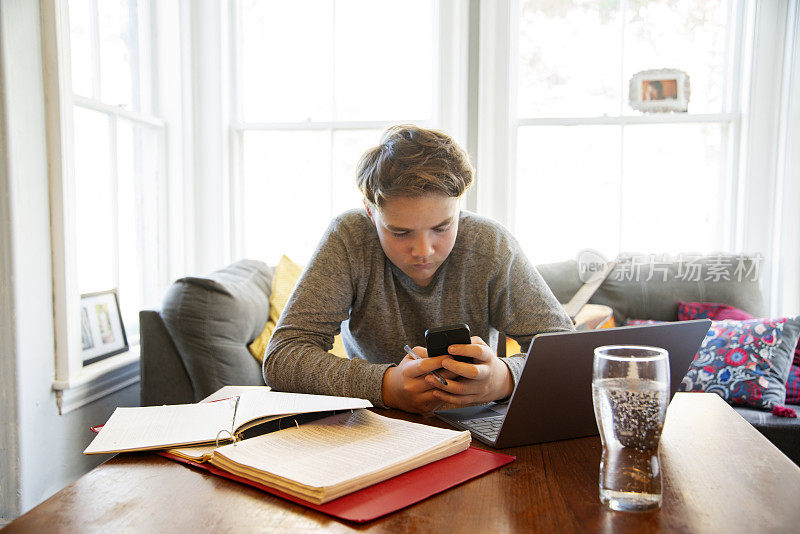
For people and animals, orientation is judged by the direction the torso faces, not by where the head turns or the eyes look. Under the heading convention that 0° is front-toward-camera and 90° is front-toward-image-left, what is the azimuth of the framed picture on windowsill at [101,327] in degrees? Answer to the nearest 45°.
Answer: approximately 315°

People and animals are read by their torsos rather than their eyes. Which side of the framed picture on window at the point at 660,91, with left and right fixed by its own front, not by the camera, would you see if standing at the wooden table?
front

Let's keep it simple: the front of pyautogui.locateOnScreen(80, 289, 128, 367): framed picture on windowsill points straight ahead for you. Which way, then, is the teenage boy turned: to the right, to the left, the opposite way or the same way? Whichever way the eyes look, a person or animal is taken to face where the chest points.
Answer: to the right

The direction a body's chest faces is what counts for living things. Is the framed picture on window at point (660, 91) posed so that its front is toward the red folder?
yes

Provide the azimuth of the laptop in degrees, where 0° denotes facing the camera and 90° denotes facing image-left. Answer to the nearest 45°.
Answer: approximately 135°

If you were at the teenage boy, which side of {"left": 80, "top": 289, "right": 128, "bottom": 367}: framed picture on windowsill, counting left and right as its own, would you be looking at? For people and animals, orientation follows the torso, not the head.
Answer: front

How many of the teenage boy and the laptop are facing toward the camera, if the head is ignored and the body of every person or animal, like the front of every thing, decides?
1

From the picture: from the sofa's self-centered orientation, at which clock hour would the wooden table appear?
The wooden table is roughly at 11 o'clock from the sofa.
